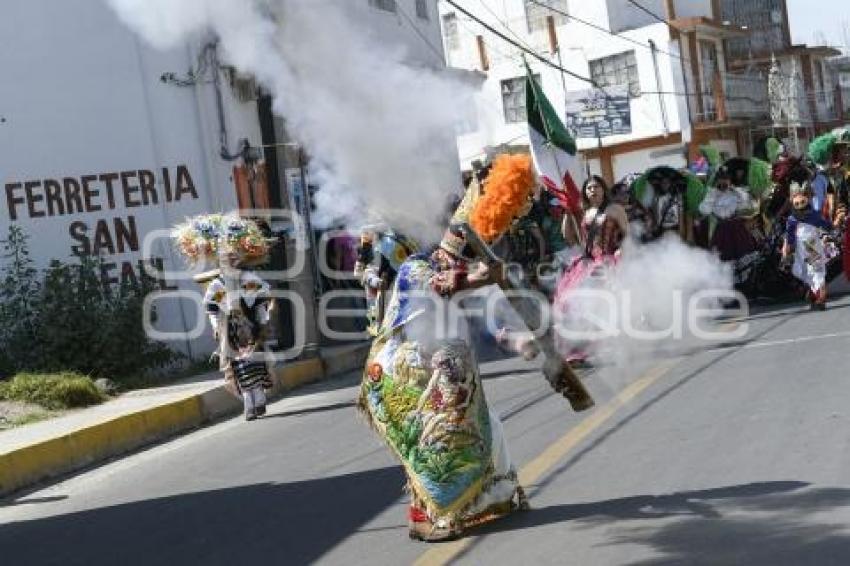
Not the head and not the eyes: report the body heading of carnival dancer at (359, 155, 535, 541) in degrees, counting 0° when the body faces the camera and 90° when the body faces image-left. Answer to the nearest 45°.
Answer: approximately 225°

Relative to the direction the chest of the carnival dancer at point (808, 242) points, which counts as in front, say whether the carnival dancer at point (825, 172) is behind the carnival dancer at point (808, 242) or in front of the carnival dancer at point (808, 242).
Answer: behind

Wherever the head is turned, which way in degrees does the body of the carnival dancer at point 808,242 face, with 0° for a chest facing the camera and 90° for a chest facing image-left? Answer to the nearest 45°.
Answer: approximately 0°

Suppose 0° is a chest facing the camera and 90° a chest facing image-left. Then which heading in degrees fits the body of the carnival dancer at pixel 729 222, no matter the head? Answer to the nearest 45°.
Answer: approximately 0°

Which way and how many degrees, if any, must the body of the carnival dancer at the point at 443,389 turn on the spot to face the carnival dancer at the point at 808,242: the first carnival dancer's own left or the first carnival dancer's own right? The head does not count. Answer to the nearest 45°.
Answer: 0° — they already face them

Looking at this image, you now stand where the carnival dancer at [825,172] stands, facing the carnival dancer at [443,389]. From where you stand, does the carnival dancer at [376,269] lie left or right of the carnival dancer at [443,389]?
right

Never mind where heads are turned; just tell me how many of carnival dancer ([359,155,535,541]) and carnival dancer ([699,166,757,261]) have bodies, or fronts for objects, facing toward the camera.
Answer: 1
